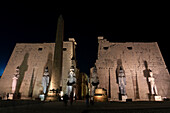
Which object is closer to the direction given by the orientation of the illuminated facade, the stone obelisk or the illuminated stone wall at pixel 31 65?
the stone obelisk

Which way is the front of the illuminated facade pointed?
toward the camera

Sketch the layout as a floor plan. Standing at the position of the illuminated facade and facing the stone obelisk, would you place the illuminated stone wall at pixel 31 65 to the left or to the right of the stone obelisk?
right

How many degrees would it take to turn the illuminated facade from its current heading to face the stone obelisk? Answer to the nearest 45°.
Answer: approximately 45° to its right

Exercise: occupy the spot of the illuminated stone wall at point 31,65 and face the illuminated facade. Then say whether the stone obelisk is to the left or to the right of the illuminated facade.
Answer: right

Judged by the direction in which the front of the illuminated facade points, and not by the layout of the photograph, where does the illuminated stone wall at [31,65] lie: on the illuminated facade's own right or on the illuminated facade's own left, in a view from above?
on the illuminated facade's own right
